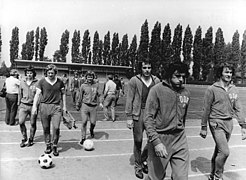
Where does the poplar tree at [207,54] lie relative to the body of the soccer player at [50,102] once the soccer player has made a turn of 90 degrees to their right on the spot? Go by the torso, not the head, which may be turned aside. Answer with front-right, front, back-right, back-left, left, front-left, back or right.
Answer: back-right

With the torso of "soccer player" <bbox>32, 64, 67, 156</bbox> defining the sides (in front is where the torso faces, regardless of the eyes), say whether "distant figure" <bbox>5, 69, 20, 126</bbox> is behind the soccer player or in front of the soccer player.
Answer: behind

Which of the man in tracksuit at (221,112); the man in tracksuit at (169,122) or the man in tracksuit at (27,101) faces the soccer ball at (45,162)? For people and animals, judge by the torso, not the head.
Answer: the man in tracksuit at (27,101)

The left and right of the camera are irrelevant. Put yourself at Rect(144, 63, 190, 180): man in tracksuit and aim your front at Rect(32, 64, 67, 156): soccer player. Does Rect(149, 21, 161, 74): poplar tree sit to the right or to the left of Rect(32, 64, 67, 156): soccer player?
right

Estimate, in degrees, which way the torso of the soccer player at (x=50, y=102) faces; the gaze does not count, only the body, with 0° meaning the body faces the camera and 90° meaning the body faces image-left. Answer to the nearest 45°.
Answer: approximately 0°

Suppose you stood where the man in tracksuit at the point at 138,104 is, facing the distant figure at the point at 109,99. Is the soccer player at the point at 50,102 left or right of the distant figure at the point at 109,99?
left

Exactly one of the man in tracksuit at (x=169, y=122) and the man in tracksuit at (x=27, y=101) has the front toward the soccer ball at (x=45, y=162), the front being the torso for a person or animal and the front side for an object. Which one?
the man in tracksuit at (x=27, y=101)

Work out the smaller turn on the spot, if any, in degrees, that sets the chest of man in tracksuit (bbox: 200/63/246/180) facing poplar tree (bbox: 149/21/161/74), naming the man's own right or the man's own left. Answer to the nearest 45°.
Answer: approximately 135° to the man's own left

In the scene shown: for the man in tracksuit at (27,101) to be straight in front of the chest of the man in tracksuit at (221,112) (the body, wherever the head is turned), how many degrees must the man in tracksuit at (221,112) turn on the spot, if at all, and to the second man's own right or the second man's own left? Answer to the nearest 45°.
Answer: approximately 135° to the second man's own right

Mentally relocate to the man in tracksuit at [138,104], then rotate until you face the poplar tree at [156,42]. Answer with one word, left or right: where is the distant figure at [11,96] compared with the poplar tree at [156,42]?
left
